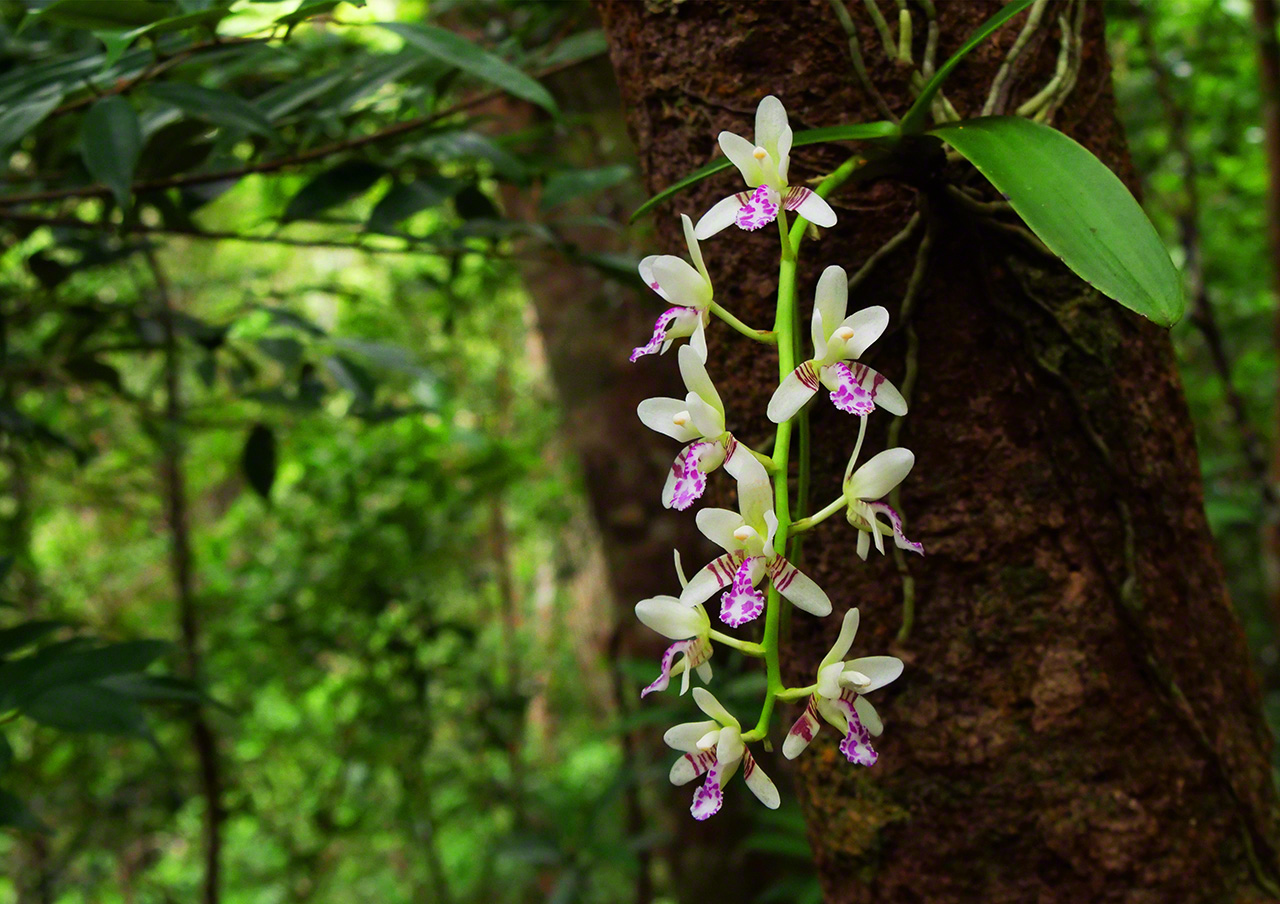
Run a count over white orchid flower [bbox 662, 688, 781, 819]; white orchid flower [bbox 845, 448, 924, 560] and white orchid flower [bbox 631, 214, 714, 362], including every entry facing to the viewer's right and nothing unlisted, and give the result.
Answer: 1

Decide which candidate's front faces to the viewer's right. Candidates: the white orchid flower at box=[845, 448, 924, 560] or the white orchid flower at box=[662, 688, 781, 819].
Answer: the white orchid flower at box=[845, 448, 924, 560]

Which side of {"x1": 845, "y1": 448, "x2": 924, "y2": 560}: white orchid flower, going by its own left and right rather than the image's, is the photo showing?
right

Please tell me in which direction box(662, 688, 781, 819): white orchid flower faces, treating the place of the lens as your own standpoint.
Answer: facing the viewer and to the left of the viewer

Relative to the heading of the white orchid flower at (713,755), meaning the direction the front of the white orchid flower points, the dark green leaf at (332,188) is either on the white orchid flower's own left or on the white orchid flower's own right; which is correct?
on the white orchid flower's own right

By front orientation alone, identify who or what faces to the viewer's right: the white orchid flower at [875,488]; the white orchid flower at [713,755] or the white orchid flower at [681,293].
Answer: the white orchid flower at [875,488]

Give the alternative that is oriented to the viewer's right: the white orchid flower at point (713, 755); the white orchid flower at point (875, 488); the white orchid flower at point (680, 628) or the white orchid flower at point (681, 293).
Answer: the white orchid flower at point (875, 488)

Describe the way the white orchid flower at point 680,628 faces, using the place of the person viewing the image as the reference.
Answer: facing to the left of the viewer

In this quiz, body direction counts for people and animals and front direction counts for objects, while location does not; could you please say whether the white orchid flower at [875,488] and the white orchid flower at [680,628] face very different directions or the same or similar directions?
very different directions

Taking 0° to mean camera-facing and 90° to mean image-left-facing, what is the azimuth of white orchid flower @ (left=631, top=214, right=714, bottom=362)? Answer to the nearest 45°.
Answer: approximately 90°
